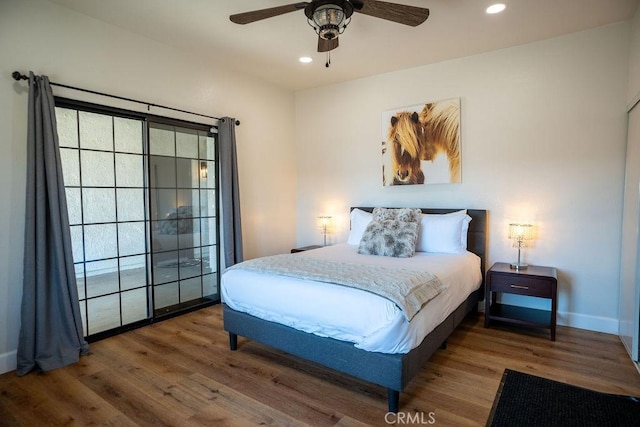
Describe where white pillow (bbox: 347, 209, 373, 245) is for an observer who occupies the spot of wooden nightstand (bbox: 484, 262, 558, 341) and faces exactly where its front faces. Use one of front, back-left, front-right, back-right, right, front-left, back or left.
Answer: right

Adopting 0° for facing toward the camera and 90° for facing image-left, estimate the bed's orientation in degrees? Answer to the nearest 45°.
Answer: approximately 45°

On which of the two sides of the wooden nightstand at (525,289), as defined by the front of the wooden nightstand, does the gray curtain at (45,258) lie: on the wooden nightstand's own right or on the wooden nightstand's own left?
on the wooden nightstand's own right

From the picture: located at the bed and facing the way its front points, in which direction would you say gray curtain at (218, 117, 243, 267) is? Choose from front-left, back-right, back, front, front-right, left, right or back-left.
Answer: right

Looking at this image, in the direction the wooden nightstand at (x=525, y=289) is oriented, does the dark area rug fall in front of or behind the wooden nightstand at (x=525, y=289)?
in front

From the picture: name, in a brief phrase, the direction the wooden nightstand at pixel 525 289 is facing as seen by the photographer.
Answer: facing the viewer

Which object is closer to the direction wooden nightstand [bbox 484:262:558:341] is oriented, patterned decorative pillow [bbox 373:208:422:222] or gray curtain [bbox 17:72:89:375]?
the gray curtain

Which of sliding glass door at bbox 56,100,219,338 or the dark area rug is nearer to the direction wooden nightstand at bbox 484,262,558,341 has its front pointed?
the dark area rug

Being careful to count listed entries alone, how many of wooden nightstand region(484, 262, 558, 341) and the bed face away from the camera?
0

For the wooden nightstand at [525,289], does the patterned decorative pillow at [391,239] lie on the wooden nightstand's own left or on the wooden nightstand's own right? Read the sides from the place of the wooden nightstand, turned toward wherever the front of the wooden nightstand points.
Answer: on the wooden nightstand's own right

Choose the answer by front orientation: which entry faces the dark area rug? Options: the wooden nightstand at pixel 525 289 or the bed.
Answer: the wooden nightstand

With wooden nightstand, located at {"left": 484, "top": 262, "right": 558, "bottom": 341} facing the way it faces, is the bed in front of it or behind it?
in front

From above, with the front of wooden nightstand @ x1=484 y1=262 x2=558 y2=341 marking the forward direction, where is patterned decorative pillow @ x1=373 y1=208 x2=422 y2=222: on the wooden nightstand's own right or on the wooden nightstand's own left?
on the wooden nightstand's own right

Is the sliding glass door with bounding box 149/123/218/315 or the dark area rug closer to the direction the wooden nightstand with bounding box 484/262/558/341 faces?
the dark area rug
